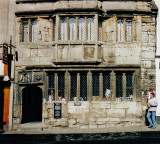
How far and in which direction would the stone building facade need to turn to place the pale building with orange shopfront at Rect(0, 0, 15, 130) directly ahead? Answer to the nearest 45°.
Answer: approximately 90° to its right

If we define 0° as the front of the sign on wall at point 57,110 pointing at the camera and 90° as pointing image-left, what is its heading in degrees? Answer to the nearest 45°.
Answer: approximately 0°

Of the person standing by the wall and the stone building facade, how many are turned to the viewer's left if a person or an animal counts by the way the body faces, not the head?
1

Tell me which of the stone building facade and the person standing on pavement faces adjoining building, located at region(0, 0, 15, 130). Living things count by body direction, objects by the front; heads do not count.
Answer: the person standing on pavement

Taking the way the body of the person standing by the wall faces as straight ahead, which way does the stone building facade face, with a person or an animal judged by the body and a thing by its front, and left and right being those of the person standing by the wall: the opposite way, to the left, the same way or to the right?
to the left

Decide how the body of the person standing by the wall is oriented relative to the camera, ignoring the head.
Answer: to the viewer's left
